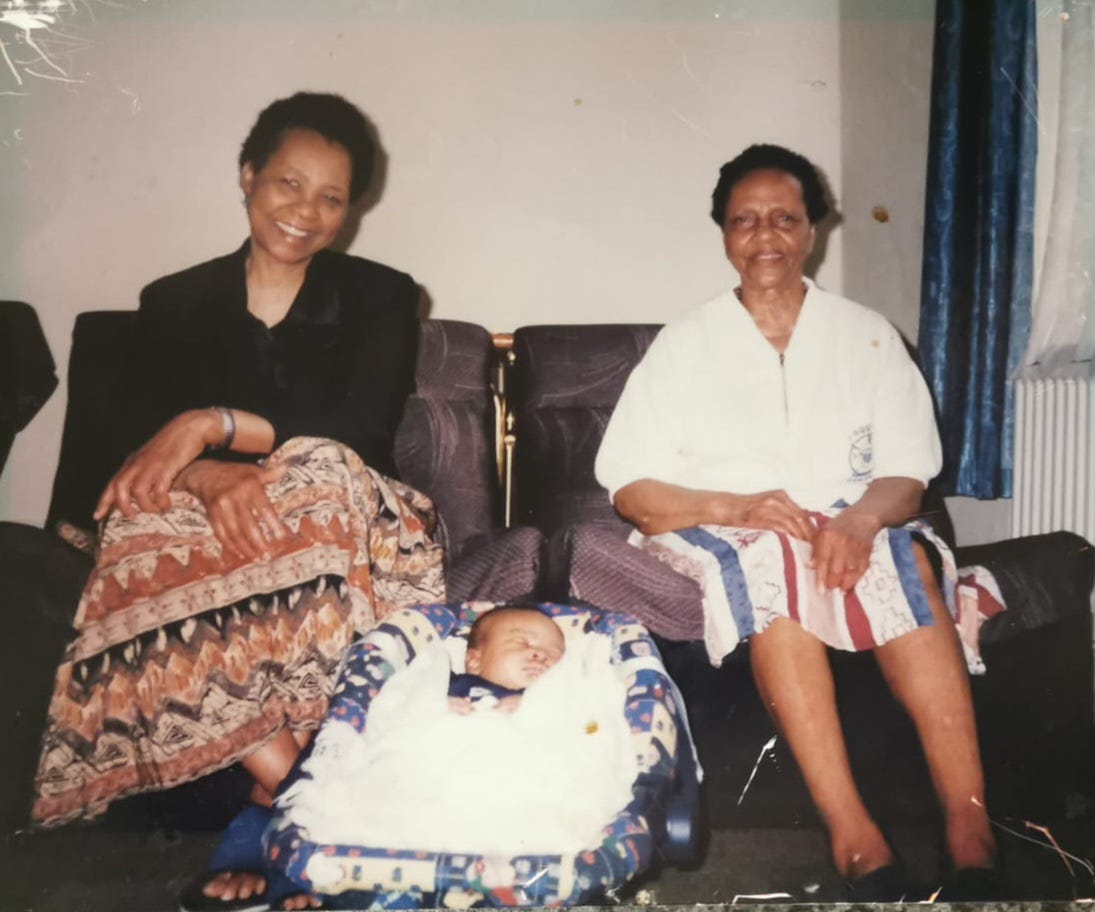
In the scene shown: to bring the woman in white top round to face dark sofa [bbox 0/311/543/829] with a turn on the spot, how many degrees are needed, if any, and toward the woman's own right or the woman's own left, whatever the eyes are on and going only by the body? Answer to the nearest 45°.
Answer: approximately 90° to the woman's own right

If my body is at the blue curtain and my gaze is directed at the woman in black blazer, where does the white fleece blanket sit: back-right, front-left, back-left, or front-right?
front-left

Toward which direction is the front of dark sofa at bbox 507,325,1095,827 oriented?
toward the camera

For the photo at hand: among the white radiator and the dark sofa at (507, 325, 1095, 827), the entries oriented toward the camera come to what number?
2

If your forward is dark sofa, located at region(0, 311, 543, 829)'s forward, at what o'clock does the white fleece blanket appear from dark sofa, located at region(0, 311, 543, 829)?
The white fleece blanket is roughly at 11 o'clock from the dark sofa.

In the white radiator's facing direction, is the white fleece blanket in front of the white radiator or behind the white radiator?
in front

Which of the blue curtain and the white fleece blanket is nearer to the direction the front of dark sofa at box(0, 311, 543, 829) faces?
the white fleece blanket

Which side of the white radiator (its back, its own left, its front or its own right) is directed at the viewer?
front

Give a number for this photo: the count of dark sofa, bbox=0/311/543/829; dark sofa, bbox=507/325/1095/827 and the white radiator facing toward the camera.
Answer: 3

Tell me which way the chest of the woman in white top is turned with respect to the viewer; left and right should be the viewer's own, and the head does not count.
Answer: facing the viewer
